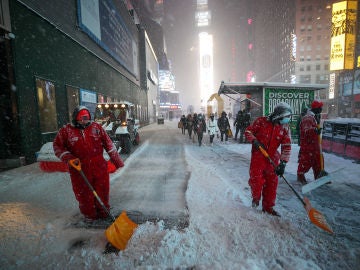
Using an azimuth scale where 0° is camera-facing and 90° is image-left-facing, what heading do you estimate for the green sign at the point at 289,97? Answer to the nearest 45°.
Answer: approximately 0°

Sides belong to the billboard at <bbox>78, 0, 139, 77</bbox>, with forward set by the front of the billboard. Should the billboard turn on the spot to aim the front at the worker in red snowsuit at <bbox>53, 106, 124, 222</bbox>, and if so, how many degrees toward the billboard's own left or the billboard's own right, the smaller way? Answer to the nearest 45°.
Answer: approximately 45° to the billboard's own right

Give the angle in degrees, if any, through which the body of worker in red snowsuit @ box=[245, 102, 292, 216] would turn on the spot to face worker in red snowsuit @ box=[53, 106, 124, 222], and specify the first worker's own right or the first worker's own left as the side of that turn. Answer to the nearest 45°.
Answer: approximately 90° to the first worker's own right

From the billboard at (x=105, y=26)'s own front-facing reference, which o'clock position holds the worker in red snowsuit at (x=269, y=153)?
The worker in red snowsuit is roughly at 1 o'clock from the billboard.

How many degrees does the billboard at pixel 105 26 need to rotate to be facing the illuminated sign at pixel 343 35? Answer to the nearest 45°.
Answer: approximately 45° to its left

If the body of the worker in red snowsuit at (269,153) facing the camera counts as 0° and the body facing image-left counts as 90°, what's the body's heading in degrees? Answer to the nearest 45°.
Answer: approximately 315°

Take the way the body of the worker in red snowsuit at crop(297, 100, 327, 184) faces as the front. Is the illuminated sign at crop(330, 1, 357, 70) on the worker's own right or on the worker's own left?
on the worker's own left

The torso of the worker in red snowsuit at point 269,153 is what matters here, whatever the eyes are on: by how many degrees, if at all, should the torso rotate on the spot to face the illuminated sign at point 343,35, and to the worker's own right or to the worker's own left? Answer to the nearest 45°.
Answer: approximately 135° to the worker's own left
